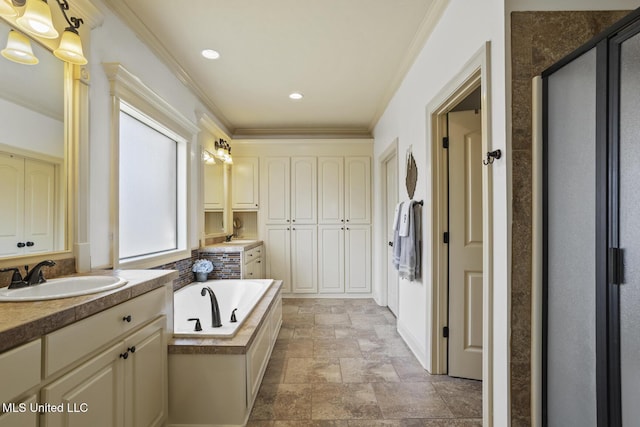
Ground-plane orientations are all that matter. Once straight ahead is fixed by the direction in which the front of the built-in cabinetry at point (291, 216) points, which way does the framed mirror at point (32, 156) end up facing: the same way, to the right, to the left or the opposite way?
to the left

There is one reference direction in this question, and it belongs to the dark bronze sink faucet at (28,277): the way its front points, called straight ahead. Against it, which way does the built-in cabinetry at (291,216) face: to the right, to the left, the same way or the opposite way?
to the right

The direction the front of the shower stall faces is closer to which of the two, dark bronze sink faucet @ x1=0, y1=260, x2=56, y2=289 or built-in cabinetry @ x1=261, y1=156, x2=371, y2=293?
the dark bronze sink faucet

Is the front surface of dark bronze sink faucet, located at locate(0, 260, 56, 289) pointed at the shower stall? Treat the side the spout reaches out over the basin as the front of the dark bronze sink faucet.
yes

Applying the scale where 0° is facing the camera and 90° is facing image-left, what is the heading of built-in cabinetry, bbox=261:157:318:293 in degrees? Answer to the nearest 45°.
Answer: approximately 0°

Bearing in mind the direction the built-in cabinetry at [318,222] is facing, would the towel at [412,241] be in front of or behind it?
in front

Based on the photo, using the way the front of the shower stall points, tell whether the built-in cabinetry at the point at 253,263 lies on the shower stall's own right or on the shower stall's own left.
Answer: on the shower stall's own right

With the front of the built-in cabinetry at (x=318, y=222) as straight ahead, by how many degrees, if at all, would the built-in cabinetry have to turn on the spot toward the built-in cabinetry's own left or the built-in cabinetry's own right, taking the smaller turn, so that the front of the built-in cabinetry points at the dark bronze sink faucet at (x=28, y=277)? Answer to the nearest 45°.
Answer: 0° — it already faces it

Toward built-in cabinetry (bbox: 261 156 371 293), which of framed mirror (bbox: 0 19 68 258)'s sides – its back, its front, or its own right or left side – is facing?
left

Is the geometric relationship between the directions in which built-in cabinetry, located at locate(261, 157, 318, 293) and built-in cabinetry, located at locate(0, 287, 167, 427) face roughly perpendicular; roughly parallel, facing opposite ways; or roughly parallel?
roughly perpendicular
